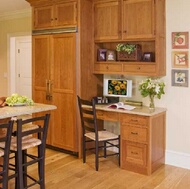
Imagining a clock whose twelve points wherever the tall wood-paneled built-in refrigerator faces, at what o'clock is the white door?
The white door is roughly at 4 o'clock from the tall wood-paneled built-in refrigerator.

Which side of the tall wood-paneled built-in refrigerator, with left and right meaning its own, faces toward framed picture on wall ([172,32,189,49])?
left

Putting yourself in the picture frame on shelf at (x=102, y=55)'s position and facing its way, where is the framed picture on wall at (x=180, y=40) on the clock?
The framed picture on wall is roughly at 10 o'clock from the picture frame on shelf.

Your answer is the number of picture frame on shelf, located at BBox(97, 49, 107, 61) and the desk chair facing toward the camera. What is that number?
1

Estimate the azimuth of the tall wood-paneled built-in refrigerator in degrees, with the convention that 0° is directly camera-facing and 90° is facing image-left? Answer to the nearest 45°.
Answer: approximately 45°

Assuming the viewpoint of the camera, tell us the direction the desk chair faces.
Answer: facing away from the viewer and to the right of the viewer

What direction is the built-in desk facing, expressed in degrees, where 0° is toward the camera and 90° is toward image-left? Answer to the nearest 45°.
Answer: approximately 45°

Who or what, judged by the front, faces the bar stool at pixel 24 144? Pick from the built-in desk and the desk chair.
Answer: the built-in desk

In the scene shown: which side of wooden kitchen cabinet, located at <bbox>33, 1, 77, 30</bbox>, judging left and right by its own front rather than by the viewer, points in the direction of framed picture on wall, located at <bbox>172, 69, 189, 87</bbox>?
left
